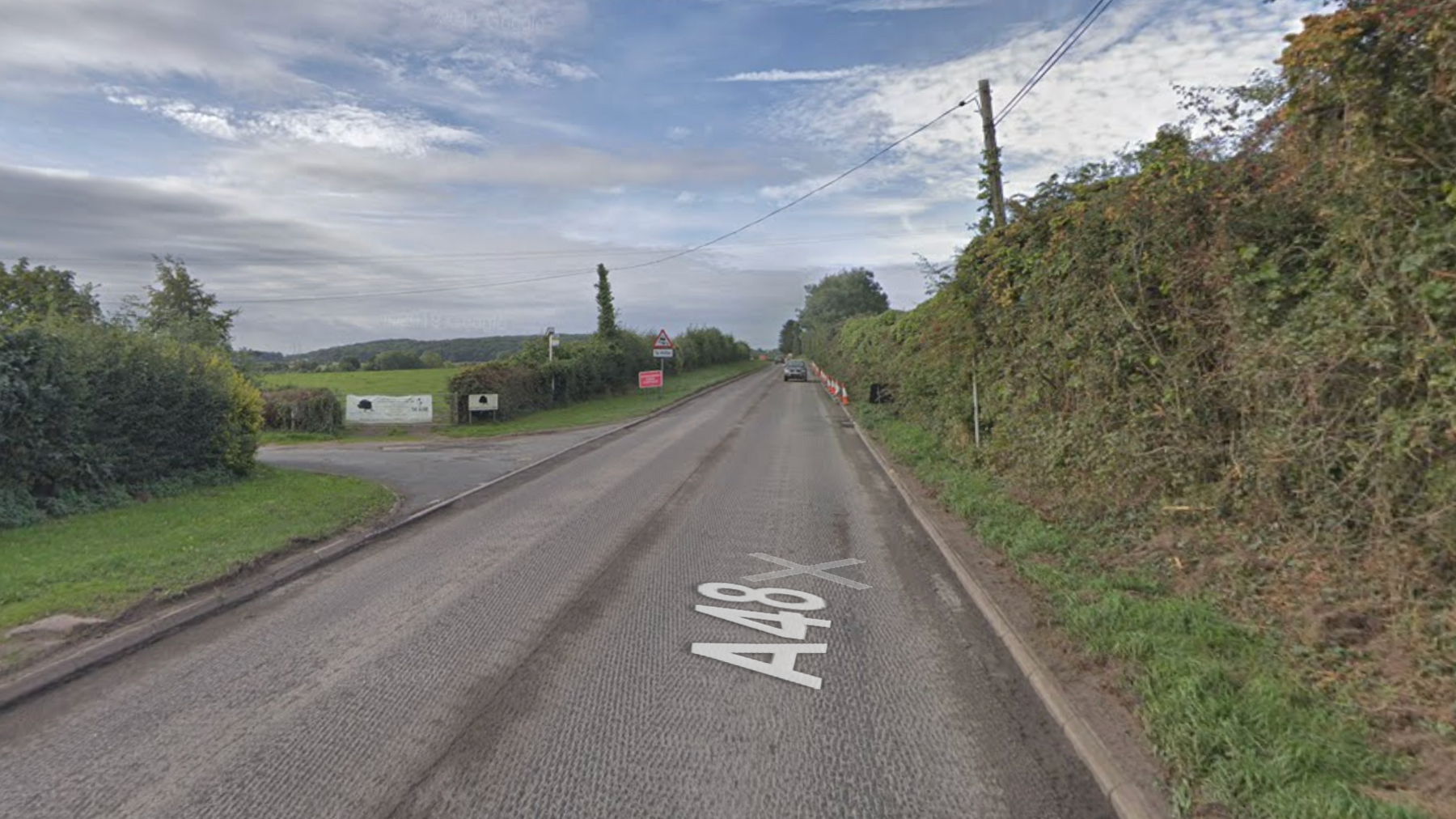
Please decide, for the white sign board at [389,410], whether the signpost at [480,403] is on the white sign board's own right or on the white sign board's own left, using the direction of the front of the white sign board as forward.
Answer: on the white sign board's own left

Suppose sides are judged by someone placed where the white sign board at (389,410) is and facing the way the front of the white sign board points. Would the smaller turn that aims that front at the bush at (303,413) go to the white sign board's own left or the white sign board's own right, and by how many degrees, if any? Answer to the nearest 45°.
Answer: approximately 90° to the white sign board's own right

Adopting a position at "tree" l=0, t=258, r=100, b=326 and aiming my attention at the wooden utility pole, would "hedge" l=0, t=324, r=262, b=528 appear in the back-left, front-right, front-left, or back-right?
front-right

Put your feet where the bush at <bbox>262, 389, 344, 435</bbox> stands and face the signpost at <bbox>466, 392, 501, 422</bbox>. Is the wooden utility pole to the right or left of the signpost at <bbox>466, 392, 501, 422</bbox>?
right

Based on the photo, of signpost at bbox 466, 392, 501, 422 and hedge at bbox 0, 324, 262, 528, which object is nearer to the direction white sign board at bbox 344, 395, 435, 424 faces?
the hedge

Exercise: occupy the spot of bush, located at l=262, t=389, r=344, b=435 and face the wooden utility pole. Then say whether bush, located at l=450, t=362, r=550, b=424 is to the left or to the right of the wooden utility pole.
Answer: left

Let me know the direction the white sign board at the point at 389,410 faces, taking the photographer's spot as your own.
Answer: facing the viewer

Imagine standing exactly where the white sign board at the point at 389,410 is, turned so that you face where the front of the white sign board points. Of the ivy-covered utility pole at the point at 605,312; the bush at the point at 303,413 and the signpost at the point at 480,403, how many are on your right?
1

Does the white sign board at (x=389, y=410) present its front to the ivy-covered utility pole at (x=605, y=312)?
no

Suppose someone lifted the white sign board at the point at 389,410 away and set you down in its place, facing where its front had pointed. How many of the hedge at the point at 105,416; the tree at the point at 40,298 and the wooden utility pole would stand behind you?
0

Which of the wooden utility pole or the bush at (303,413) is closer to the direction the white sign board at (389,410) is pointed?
the wooden utility pole

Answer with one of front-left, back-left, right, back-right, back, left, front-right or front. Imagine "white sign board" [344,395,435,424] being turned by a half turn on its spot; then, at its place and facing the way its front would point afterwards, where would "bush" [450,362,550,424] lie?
right

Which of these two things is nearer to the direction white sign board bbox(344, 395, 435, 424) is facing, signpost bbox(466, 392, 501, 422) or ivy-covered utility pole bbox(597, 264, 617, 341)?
the signpost

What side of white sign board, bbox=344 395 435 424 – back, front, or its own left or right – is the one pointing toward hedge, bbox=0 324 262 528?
front
